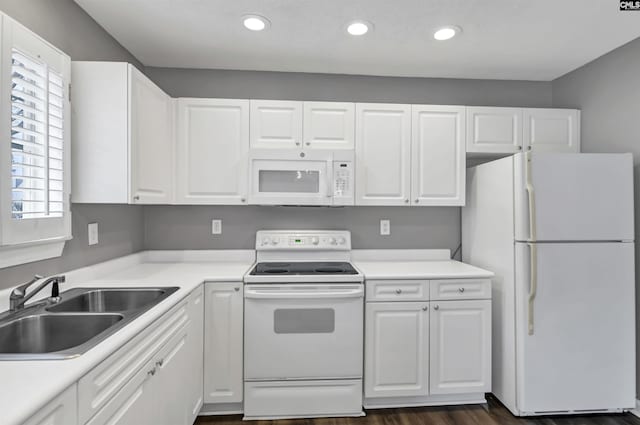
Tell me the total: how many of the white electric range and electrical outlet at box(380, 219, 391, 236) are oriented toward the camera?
2

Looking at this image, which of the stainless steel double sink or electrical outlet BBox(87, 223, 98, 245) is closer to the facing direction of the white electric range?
the stainless steel double sink

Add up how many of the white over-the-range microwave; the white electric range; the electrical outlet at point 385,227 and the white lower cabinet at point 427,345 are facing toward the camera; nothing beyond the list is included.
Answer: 4

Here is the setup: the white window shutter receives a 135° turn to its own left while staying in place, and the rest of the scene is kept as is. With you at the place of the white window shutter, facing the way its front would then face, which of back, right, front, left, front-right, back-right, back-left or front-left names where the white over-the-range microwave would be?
right

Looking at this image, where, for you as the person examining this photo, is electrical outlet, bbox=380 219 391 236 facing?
facing the viewer

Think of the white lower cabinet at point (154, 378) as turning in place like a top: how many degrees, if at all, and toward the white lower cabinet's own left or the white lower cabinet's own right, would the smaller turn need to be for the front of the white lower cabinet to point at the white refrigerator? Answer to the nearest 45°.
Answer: approximately 45° to the white lower cabinet's own left

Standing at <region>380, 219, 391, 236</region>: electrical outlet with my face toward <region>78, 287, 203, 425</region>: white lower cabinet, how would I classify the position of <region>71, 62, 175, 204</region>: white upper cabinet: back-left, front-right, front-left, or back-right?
front-right

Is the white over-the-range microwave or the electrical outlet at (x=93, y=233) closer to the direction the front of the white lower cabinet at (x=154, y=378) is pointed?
the white over-the-range microwave

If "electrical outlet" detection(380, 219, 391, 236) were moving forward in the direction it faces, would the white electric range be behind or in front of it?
in front

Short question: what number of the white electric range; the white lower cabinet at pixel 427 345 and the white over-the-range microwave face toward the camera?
3

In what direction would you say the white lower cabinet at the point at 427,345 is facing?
toward the camera

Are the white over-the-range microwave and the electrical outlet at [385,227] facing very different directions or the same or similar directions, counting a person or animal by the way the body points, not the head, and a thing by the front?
same or similar directions

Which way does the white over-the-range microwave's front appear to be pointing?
toward the camera

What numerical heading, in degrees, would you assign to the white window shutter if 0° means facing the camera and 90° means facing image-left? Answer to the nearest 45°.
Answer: approximately 315°
